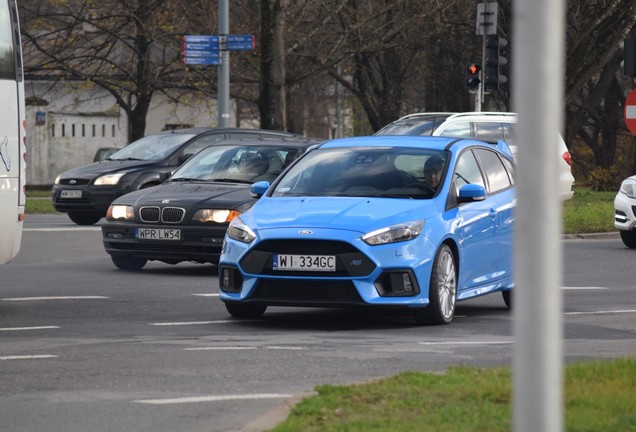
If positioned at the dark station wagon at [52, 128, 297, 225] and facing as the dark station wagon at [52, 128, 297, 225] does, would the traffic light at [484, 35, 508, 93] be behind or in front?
behind

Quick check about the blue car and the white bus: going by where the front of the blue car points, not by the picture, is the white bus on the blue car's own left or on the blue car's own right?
on the blue car's own right

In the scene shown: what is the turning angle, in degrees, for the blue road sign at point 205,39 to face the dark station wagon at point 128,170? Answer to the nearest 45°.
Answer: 0° — it already faces it

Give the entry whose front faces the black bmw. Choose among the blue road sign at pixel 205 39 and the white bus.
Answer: the blue road sign

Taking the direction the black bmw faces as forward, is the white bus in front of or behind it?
in front

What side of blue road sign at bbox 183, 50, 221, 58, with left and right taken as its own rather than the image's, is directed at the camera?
front

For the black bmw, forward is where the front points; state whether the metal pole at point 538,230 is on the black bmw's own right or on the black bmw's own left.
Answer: on the black bmw's own left

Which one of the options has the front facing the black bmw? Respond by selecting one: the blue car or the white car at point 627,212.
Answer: the white car

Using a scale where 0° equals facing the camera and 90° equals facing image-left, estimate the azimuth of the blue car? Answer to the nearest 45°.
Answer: approximately 45°

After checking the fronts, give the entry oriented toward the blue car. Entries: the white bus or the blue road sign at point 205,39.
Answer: the blue road sign

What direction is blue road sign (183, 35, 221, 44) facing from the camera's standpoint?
toward the camera

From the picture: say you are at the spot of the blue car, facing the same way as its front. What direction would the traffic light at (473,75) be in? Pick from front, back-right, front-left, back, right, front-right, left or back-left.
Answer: back-right

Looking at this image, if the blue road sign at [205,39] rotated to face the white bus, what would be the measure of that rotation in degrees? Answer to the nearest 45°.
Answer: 0° — it already faces it
